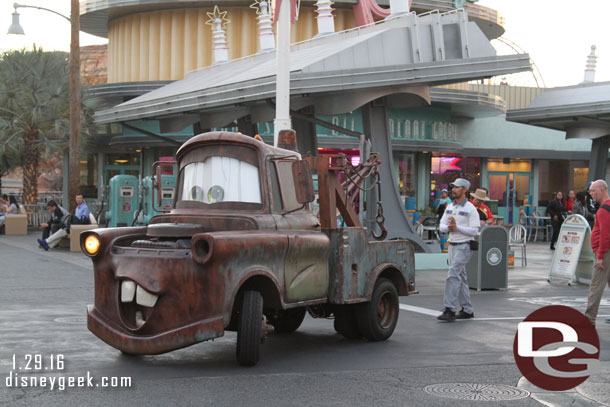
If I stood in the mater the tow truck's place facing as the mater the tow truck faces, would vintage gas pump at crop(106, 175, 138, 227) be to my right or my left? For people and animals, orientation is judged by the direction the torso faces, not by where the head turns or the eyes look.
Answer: on my right

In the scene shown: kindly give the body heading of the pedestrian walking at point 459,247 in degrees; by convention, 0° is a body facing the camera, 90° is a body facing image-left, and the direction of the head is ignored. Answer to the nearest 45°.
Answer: approximately 45°

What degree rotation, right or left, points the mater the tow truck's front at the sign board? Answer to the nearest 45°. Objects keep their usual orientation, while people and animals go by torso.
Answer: approximately 180°

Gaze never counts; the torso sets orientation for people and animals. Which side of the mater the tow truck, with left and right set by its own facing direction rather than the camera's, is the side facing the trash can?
back

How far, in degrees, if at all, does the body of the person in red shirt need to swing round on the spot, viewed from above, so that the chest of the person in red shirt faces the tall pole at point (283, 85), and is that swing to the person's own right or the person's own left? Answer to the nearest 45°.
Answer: approximately 45° to the person's own right

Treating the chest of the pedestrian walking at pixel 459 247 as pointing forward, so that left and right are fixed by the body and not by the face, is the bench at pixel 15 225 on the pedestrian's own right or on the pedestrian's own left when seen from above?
on the pedestrian's own right

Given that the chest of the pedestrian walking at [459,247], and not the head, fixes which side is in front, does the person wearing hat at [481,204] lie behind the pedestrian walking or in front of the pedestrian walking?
behind

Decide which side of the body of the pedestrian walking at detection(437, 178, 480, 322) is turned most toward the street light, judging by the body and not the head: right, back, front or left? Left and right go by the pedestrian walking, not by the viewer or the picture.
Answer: right

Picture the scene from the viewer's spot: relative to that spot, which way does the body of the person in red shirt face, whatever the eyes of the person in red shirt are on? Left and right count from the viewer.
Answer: facing to the left of the viewer
